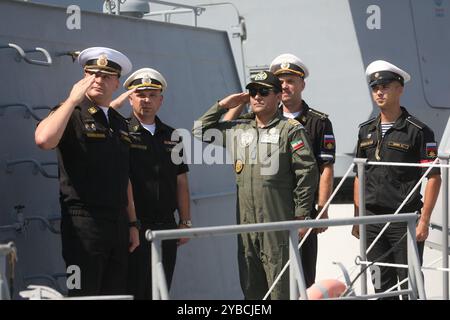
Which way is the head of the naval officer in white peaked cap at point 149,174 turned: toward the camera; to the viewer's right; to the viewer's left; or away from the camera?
toward the camera

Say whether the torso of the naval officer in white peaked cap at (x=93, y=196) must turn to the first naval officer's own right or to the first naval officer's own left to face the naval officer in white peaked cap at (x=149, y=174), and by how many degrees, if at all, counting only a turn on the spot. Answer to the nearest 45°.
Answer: approximately 90° to the first naval officer's own left

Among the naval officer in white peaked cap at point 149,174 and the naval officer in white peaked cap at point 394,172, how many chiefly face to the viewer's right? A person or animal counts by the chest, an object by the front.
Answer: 0

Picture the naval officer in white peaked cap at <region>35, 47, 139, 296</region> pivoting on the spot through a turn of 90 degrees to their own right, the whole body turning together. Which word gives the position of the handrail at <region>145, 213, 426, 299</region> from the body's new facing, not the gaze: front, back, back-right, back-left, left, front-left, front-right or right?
left

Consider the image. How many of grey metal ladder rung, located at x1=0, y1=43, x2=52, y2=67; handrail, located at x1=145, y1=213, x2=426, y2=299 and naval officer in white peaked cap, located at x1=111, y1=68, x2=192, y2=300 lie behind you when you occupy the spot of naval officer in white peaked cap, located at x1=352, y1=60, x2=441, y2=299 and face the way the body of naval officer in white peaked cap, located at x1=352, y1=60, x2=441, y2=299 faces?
0

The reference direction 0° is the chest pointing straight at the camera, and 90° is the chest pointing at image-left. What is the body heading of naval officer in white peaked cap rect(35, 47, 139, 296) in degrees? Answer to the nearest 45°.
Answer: approximately 315°

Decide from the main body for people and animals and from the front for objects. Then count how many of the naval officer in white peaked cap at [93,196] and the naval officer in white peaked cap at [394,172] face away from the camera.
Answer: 0

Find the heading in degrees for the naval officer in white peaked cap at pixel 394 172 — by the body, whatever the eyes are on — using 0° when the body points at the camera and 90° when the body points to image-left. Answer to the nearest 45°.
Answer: approximately 45°

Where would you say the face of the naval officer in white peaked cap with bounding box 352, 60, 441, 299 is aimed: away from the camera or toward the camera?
toward the camera

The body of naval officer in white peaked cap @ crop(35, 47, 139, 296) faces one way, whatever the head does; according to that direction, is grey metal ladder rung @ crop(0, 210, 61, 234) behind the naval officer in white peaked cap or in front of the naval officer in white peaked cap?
behind

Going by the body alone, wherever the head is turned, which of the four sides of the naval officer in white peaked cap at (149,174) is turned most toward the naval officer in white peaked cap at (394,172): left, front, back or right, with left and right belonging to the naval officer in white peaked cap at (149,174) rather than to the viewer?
left

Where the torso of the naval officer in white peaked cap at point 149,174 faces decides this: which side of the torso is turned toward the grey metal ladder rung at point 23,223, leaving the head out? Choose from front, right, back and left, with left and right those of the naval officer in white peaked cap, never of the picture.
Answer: right

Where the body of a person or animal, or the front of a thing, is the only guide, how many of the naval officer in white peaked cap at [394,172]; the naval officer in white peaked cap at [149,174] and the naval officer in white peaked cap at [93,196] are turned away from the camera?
0

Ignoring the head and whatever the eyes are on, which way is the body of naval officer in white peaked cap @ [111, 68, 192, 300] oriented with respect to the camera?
toward the camera

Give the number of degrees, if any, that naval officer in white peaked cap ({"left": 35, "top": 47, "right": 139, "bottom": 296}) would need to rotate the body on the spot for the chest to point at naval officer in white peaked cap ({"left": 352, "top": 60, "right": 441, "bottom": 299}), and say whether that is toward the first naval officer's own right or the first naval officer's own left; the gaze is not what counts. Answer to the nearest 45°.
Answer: approximately 45° to the first naval officer's own left
